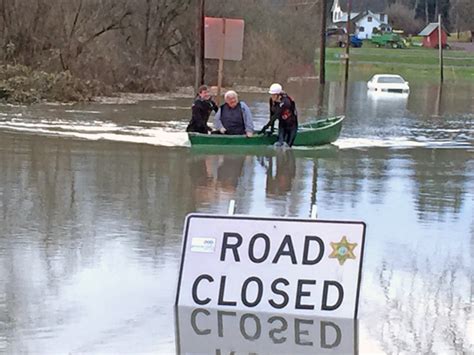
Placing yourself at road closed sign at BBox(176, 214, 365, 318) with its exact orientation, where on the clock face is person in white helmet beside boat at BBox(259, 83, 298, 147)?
The person in white helmet beside boat is roughly at 6 o'clock from the road closed sign.

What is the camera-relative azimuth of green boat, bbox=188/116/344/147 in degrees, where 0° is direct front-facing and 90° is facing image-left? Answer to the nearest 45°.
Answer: approximately 270°

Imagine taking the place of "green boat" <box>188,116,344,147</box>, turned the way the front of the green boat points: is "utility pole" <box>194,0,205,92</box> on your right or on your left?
on your left

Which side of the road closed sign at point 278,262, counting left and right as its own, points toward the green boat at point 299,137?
back

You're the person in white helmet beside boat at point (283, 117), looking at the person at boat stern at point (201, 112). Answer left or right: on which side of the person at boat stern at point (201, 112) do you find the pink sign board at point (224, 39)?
right

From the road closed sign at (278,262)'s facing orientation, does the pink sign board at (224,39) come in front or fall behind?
behind

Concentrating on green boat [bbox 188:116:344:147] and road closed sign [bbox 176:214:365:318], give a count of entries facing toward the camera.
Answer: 1

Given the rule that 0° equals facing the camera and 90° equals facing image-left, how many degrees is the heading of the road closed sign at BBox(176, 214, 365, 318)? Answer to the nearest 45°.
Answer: approximately 0°
